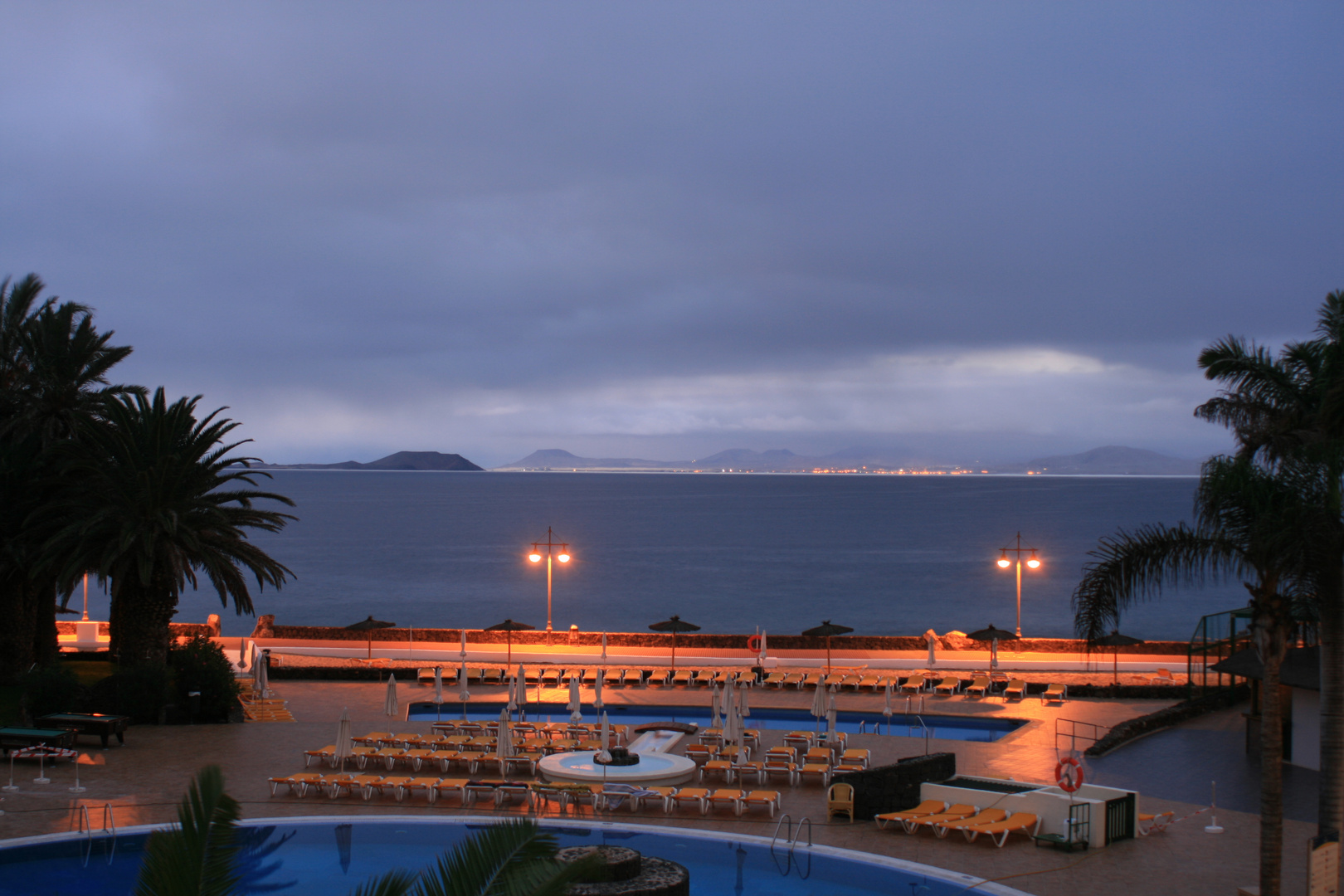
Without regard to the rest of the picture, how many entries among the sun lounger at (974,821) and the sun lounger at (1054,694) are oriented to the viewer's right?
0

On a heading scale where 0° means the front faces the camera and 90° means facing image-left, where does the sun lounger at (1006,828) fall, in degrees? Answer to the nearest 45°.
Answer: approximately 90°
